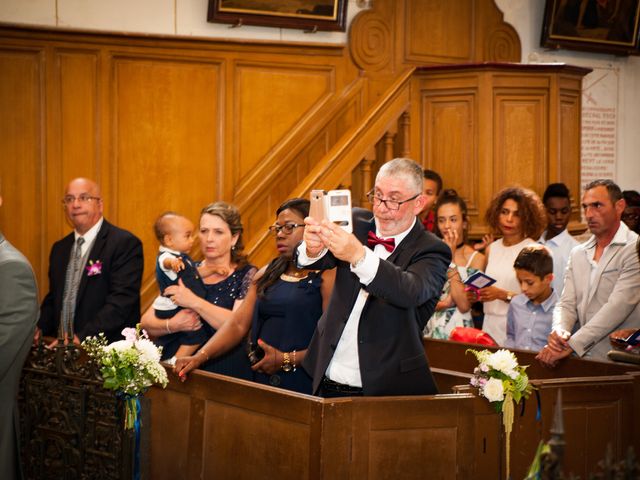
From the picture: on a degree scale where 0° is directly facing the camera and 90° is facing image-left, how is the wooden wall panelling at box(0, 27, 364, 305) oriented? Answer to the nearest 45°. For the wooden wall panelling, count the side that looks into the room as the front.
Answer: approximately 0°

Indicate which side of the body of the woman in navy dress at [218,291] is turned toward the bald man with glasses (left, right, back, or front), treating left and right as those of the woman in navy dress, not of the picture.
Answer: right

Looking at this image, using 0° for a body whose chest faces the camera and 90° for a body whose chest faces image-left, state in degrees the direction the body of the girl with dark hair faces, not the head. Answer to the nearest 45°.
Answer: approximately 45°

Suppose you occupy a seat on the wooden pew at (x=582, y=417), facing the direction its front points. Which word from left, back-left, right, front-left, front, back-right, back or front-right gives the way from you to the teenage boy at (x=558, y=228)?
back-right

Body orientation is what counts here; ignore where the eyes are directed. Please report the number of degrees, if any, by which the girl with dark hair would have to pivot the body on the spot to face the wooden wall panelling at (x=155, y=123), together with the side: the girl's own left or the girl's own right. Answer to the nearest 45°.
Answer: approximately 90° to the girl's own right

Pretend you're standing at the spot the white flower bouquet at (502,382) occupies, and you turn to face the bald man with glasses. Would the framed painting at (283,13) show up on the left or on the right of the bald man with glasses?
right

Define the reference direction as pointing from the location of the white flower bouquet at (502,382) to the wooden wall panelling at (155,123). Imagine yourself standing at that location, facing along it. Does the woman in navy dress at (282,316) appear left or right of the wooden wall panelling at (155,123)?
left
